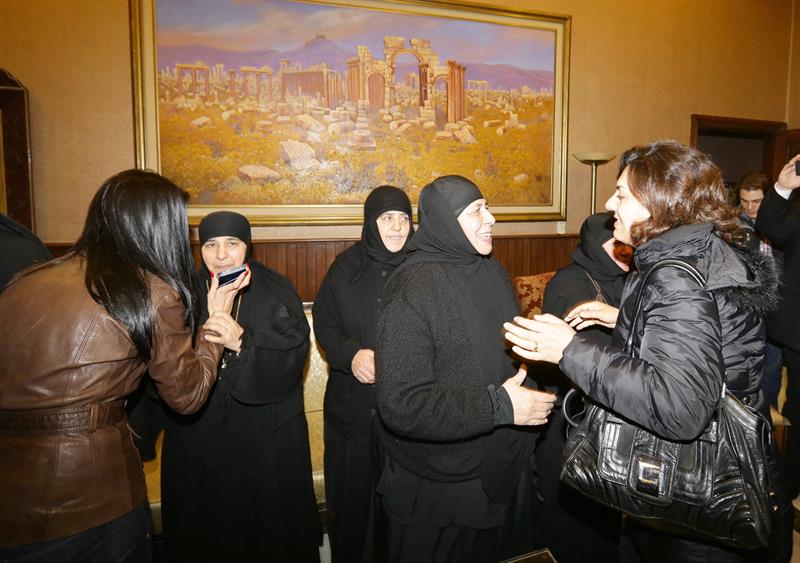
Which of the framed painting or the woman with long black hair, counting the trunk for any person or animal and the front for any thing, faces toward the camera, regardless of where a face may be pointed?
the framed painting

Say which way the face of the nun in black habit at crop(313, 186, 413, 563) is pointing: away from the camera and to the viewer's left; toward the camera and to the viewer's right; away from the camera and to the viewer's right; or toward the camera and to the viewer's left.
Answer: toward the camera and to the viewer's right

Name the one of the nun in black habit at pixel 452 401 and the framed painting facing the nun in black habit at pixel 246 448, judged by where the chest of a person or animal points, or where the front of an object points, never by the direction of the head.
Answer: the framed painting

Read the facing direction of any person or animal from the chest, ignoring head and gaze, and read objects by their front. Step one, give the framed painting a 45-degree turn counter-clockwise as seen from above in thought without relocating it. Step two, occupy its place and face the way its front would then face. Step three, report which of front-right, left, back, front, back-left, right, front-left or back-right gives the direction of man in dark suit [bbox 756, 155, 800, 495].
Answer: front

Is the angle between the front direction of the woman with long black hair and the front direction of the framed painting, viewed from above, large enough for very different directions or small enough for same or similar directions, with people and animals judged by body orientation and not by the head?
very different directions

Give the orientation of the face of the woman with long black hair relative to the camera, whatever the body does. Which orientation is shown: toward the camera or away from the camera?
away from the camera

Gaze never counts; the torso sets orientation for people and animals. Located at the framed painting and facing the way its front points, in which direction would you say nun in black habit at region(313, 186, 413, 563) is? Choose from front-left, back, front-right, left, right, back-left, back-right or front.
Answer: front

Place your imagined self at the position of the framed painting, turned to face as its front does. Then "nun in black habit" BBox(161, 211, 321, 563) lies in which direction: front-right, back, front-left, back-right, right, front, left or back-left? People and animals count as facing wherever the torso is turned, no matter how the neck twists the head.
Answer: front

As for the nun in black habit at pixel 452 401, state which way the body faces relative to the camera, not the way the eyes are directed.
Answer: to the viewer's right

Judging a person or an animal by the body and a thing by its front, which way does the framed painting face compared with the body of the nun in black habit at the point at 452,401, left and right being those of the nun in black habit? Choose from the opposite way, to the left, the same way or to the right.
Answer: to the right

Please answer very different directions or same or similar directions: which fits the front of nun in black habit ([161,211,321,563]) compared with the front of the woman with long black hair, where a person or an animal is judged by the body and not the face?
very different directions

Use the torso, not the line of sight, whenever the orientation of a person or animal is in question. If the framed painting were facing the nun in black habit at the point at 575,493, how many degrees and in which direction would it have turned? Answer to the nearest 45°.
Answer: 0° — it already faces them

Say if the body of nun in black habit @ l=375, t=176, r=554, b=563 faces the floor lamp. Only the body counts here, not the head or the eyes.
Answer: no

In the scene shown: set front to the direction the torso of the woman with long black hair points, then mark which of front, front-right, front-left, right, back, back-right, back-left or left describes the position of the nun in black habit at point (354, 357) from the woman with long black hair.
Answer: front

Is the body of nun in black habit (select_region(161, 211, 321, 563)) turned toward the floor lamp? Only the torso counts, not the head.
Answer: no

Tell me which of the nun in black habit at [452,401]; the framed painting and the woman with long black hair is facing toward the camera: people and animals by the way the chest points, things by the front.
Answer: the framed painting

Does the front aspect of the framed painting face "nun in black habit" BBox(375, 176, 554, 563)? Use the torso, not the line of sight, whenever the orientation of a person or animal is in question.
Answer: yes

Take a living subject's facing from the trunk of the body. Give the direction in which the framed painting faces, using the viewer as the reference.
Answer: facing the viewer

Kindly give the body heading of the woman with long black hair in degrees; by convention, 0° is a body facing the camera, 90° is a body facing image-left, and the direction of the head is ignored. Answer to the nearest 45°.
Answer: approximately 225°

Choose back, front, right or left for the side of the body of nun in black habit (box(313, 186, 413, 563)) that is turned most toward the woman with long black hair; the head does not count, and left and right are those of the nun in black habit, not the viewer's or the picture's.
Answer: right
